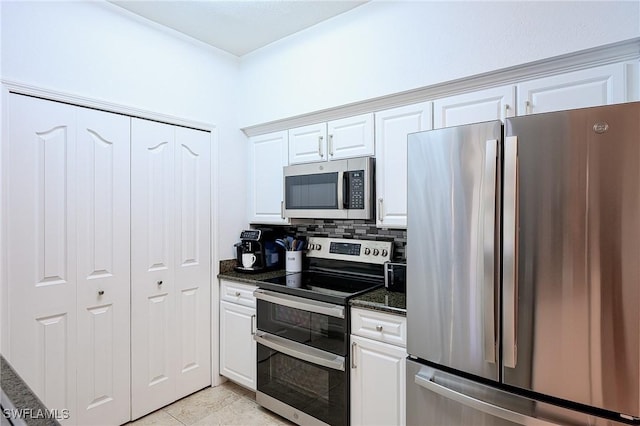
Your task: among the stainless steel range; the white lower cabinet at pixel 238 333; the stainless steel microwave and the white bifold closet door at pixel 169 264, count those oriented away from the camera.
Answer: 0

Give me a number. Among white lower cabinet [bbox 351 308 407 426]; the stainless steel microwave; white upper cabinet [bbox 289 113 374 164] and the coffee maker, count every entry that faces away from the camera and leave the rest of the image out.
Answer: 0

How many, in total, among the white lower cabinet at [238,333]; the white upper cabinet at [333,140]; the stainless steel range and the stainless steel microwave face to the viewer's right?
0

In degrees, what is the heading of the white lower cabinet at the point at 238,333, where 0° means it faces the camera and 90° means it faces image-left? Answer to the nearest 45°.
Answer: approximately 45°

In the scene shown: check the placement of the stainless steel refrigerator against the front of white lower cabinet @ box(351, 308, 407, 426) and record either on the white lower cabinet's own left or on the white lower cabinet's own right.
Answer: on the white lower cabinet's own left

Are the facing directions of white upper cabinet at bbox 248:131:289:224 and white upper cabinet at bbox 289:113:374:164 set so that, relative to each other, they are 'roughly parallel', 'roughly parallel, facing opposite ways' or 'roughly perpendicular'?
roughly parallel

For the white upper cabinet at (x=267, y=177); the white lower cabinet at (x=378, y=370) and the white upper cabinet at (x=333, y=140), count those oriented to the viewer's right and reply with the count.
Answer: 0

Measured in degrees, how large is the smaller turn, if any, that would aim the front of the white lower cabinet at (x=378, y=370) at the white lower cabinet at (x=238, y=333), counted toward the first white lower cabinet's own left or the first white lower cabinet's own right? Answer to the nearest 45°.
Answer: approximately 90° to the first white lower cabinet's own right

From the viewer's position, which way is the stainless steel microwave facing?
facing the viewer and to the left of the viewer

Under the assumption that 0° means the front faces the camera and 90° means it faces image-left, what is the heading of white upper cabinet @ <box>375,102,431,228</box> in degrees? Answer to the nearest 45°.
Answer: approximately 45°

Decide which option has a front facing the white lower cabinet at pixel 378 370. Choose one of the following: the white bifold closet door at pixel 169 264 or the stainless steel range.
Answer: the white bifold closet door

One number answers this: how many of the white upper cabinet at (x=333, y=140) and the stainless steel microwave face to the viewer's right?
0

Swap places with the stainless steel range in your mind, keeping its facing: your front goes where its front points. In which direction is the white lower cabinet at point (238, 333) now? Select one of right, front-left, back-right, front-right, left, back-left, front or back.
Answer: right
